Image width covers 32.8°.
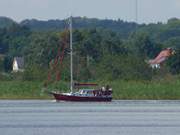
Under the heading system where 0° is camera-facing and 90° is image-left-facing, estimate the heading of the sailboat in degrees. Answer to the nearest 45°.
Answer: approximately 90°
